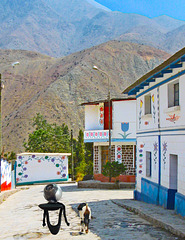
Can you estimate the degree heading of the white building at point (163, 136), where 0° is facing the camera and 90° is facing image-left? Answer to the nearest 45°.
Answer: approximately 45°

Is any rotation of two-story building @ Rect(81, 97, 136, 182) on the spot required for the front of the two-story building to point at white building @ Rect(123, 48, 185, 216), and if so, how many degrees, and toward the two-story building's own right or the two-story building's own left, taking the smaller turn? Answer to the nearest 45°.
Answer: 0° — it already faces it

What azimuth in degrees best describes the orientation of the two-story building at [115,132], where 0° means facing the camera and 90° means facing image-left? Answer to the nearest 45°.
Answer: approximately 0°

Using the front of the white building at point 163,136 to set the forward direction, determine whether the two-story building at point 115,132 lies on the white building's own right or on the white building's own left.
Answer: on the white building's own right
